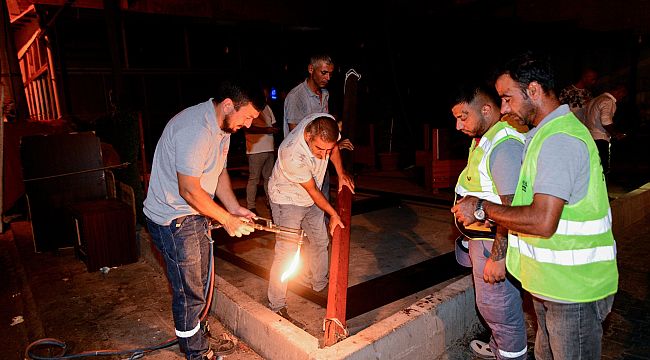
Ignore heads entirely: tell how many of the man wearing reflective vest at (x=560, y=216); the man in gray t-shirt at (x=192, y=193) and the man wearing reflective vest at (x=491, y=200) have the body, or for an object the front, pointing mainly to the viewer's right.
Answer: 1

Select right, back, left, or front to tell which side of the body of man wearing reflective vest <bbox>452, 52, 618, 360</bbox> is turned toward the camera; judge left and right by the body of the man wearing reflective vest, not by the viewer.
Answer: left

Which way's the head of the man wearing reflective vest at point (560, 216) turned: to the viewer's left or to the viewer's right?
to the viewer's left

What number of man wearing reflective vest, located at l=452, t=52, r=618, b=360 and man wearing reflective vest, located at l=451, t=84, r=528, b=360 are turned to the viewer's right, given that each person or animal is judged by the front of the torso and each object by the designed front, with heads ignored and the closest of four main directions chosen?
0

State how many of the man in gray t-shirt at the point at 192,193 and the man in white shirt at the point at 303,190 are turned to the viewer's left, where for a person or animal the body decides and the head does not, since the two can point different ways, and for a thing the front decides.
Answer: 0

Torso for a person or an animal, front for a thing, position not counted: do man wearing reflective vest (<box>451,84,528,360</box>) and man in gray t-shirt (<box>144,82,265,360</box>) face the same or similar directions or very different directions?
very different directions

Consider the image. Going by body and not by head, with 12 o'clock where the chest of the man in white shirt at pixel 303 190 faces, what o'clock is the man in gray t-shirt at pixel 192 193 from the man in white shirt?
The man in gray t-shirt is roughly at 3 o'clock from the man in white shirt.

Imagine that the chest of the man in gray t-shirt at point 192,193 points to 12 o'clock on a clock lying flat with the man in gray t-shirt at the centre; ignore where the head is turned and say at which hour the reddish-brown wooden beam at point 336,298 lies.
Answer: The reddish-brown wooden beam is roughly at 1 o'clock from the man in gray t-shirt.

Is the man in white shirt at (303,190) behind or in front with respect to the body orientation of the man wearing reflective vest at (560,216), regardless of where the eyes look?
in front

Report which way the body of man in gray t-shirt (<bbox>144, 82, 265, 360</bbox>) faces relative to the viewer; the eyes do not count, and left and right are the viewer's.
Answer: facing to the right of the viewer

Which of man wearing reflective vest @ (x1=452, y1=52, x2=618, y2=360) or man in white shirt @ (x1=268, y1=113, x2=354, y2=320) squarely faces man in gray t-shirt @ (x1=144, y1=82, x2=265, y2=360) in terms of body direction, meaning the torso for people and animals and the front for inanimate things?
the man wearing reflective vest

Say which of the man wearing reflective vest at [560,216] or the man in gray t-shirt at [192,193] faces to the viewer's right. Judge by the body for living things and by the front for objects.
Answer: the man in gray t-shirt

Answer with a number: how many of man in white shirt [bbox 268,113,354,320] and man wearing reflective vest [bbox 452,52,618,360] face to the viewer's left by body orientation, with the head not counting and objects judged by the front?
1
